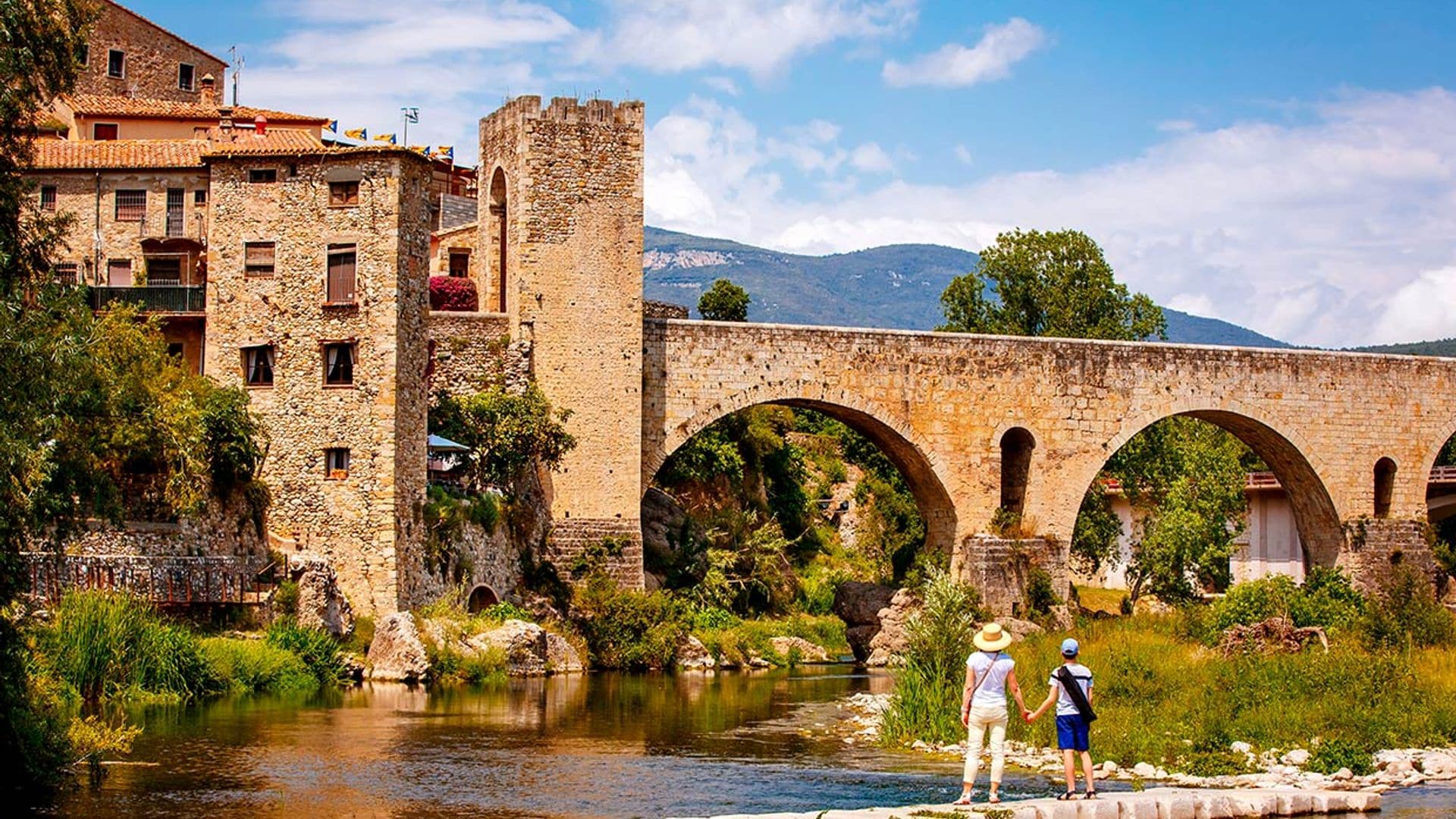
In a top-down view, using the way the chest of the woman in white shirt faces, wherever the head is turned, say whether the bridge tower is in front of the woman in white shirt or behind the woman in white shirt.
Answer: in front

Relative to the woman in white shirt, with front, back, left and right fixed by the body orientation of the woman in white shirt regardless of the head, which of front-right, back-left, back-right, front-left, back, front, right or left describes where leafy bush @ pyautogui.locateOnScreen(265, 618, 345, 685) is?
front-left

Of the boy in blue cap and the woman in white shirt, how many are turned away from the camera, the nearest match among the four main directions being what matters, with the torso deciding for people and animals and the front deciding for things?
2

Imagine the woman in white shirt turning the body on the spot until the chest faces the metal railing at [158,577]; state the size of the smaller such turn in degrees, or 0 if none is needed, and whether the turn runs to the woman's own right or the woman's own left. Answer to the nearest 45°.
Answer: approximately 45° to the woman's own left

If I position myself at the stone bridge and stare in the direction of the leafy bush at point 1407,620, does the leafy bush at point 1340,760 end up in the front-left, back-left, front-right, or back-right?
front-right

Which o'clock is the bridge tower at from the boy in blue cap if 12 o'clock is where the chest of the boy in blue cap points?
The bridge tower is roughly at 11 o'clock from the boy in blue cap.

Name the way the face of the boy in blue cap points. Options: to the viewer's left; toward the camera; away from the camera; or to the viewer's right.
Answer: away from the camera

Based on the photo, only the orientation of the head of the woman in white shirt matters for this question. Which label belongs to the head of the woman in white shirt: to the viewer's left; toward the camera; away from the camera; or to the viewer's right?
away from the camera

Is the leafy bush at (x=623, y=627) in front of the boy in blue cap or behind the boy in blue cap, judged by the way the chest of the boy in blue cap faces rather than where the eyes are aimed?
in front

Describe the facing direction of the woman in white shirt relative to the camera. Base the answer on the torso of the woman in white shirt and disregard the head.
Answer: away from the camera

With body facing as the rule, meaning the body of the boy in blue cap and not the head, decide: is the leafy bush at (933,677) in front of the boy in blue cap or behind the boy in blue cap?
in front

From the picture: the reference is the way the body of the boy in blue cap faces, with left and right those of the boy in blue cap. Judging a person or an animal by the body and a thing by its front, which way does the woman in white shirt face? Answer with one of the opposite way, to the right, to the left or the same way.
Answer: the same way

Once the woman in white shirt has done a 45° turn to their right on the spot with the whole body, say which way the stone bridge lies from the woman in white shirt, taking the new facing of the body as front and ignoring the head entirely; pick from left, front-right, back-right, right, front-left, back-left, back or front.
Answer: front-left

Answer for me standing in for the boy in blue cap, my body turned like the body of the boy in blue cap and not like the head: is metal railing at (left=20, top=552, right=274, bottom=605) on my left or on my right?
on my left

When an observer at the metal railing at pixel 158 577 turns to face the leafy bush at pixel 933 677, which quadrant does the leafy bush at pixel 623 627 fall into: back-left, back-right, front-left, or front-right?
front-left

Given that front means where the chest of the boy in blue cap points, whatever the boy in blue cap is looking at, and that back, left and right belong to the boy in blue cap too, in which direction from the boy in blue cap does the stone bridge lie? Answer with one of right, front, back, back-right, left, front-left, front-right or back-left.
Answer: front

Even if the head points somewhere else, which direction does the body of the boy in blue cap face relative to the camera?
away from the camera
